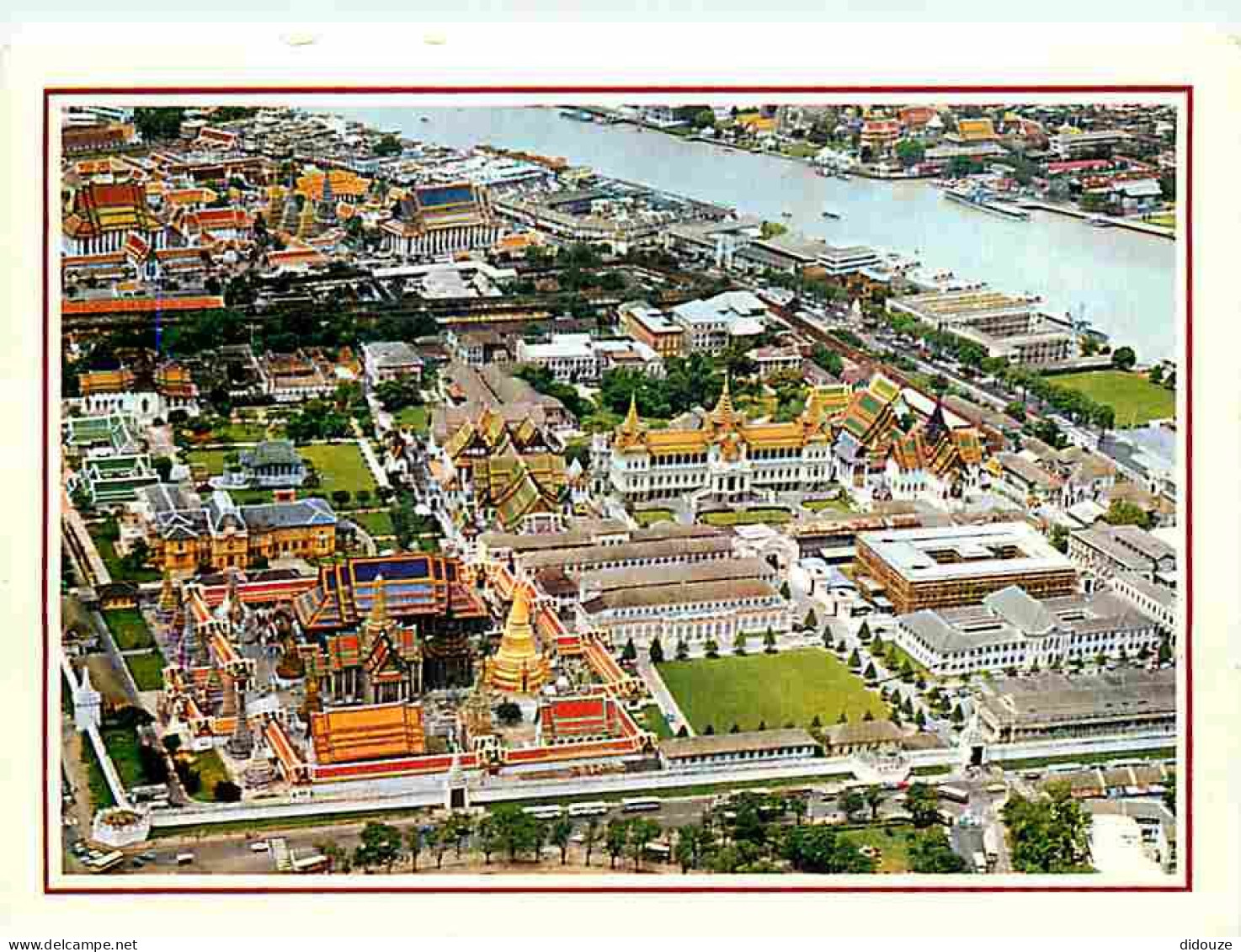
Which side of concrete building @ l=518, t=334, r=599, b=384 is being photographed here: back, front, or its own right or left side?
front
